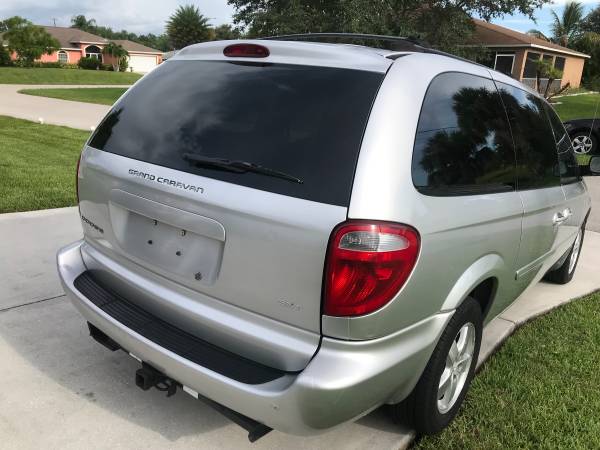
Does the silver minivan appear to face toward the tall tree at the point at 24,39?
no

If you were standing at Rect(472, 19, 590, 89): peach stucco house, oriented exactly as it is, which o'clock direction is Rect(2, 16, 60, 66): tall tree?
The tall tree is roughly at 1 o'clock from the peach stucco house.

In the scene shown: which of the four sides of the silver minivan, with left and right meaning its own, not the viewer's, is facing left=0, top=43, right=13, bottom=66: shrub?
left

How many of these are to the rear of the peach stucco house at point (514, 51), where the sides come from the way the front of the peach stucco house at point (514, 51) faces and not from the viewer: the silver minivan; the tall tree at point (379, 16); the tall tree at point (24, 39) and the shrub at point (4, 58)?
0

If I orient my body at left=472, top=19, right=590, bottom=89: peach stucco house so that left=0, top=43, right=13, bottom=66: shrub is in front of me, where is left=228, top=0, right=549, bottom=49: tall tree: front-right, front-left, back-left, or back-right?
front-left

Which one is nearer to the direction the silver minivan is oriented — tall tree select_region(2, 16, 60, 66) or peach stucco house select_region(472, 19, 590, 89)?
the peach stucco house

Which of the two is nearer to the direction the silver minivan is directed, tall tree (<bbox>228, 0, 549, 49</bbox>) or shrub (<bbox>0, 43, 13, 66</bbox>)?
the tall tree

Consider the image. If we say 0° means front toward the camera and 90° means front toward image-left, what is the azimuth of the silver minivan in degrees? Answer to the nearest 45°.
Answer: approximately 225°

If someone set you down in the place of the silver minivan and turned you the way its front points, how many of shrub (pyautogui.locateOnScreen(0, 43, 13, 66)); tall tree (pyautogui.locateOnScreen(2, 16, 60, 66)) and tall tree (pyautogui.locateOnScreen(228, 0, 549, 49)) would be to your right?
0

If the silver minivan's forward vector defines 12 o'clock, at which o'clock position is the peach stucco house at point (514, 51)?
The peach stucco house is roughly at 11 o'clock from the silver minivan.

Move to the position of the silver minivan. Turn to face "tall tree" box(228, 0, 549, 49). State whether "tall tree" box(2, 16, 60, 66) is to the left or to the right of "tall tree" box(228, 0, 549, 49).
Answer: left

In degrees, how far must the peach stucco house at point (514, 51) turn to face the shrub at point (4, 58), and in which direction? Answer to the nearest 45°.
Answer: approximately 45° to its right

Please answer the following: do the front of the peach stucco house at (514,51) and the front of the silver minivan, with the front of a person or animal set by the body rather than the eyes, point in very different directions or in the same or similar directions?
very different directions
